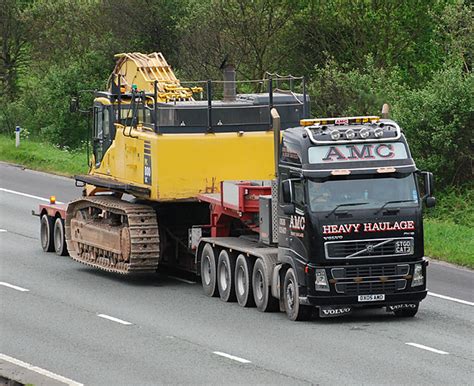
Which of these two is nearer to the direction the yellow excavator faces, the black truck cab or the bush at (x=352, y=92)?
the bush

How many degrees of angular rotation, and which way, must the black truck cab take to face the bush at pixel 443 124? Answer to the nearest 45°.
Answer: approximately 180°

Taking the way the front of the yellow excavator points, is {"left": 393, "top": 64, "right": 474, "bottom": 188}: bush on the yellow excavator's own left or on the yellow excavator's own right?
on the yellow excavator's own right

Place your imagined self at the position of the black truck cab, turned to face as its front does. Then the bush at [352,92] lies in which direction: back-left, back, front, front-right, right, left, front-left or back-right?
back

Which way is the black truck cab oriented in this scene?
toward the camera

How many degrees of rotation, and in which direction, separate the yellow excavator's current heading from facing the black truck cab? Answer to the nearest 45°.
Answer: approximately 180°

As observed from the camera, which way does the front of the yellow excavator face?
facing away from the viewer and to the left of the viewer

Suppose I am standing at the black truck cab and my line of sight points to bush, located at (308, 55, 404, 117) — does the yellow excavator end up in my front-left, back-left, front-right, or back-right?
front-left

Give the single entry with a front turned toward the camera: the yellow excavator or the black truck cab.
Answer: the black truck cab

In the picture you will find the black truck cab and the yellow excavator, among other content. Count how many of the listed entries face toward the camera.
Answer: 1
